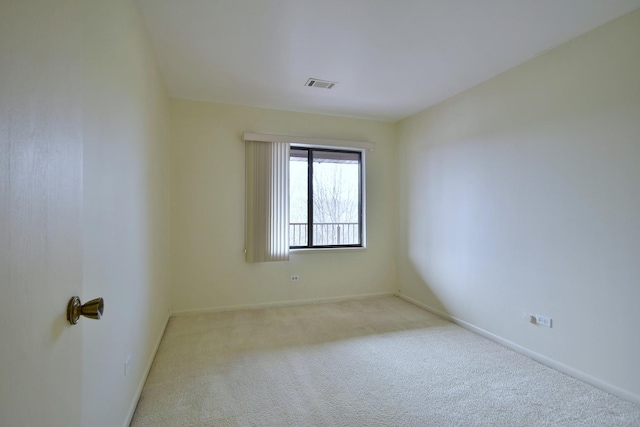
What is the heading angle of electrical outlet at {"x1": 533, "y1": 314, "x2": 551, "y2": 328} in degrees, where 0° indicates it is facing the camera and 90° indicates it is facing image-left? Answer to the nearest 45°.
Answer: approximately 45°

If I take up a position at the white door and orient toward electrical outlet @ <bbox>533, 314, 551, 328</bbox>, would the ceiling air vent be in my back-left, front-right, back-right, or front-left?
front-left

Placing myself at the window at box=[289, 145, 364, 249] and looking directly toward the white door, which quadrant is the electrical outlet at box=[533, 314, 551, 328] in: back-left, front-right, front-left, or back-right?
front-left

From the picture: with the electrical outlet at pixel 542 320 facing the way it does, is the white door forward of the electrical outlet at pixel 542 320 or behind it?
forward

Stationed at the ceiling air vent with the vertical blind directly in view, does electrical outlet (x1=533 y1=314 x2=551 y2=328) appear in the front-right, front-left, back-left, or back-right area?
back-right

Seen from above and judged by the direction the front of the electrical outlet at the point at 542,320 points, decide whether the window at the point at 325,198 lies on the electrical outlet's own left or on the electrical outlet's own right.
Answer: on the electrical outlet's own right

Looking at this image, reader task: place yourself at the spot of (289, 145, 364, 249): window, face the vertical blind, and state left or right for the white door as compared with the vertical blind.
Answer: left

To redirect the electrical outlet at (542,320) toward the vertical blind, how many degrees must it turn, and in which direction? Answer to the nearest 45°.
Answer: approximately 45° to its right
